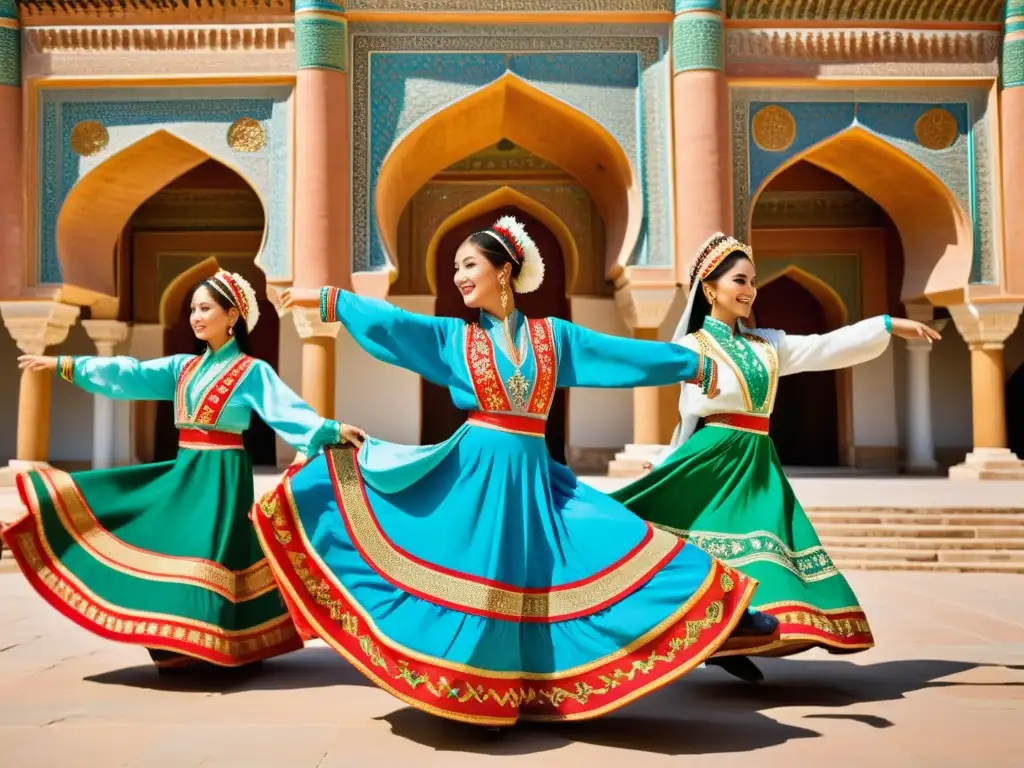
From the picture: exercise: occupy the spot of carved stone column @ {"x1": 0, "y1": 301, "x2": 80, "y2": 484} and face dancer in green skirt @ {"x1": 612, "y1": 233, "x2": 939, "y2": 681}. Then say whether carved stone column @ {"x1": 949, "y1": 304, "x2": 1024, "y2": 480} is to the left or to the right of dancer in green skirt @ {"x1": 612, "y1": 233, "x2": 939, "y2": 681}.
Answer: left

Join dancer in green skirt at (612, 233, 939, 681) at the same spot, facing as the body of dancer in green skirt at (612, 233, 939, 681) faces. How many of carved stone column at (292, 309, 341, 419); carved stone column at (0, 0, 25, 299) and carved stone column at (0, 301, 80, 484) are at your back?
3

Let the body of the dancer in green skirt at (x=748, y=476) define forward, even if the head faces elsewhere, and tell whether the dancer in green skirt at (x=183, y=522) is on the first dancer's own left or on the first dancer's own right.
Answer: on the first dancer's own right

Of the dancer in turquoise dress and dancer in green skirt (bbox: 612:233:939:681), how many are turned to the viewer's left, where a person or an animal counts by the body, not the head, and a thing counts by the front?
0

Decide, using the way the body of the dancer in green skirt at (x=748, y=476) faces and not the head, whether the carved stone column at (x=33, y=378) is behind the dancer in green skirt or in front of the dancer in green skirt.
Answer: behind

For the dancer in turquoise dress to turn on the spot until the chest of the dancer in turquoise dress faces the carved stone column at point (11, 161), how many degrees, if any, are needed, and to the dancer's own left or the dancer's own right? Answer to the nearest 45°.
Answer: approximately 135° to the dancer's own right

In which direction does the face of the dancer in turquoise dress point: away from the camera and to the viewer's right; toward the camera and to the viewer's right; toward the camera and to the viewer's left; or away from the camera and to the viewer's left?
toward the camera and to the viewer's left

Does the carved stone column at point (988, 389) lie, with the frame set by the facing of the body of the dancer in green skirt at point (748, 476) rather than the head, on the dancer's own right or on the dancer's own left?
on the dancer's own left

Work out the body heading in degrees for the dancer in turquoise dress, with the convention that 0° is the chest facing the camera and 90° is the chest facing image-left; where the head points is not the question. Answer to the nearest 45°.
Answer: approximately 0°

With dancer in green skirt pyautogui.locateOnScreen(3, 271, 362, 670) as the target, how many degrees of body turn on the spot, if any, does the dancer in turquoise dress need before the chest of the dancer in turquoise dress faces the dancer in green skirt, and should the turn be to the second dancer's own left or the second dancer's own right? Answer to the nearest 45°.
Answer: approximately 135° to the second dancer's own right

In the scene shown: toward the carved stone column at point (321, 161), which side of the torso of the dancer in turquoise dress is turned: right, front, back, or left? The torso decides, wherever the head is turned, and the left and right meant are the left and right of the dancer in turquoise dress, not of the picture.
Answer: back

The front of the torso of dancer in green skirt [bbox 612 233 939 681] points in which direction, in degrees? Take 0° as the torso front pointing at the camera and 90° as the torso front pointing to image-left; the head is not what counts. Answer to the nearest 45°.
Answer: approximately 315°
